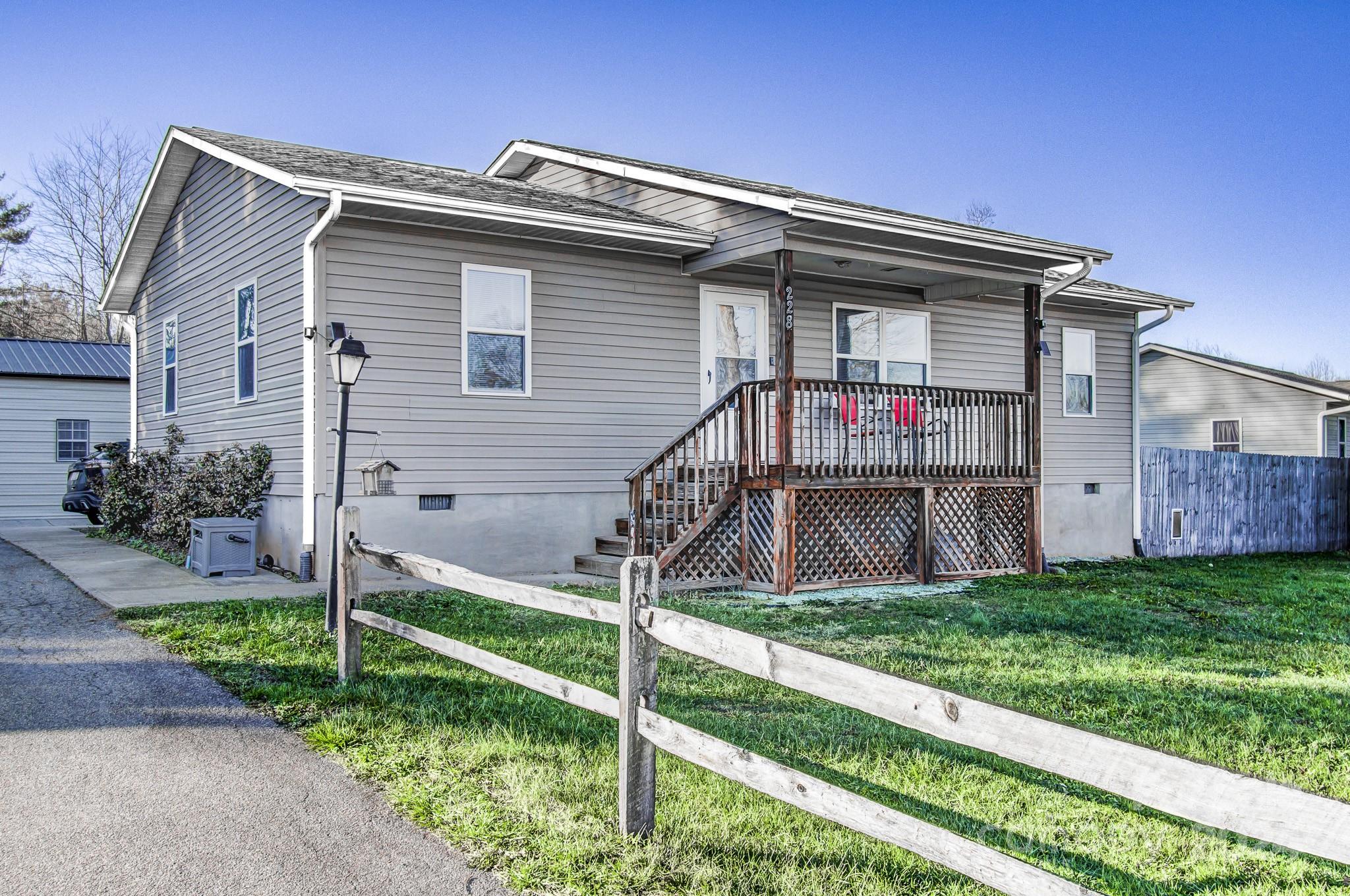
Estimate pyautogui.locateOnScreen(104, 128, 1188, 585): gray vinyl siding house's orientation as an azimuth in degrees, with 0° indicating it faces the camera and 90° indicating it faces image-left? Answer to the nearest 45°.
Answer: approximately 315°

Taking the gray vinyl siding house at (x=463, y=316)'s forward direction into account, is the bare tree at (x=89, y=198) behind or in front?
behind

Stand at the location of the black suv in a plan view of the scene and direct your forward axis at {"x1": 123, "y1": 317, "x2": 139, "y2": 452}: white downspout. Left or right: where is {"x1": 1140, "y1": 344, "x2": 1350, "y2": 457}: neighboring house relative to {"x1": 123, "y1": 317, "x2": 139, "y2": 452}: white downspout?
left

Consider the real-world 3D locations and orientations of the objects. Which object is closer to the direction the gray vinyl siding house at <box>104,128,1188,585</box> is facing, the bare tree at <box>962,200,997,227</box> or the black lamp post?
the black lamp post

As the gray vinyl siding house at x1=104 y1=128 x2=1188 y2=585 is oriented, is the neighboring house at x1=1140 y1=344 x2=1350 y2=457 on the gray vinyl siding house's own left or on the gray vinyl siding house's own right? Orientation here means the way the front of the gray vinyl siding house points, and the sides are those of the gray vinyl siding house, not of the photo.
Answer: on the gray vinyl siding house's own left

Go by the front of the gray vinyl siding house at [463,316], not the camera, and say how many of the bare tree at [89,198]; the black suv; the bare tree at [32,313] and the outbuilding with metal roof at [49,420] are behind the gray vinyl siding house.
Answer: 4

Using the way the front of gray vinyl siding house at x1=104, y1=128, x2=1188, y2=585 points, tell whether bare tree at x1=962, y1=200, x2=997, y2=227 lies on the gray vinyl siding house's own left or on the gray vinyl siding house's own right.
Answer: on the gray vinyl siding house's own left

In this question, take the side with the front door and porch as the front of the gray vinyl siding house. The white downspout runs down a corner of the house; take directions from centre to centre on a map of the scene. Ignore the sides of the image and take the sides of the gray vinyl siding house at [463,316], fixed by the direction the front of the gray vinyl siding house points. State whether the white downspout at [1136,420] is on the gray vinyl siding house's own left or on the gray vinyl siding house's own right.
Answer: on the gray vinyl siding house's own left

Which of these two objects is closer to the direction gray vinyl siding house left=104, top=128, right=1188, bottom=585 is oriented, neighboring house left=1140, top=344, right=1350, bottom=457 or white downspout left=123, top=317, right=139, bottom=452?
the neighboring house

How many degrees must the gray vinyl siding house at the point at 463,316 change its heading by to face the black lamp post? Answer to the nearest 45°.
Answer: approximately 45° to its right

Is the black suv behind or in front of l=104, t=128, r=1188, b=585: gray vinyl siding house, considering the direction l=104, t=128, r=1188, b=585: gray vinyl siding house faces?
behind

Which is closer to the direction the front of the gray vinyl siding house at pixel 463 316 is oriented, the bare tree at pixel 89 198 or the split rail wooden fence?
the split rail wooden fence

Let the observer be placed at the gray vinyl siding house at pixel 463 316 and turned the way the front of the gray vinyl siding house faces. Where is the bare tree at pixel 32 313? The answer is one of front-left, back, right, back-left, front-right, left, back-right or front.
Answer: back
